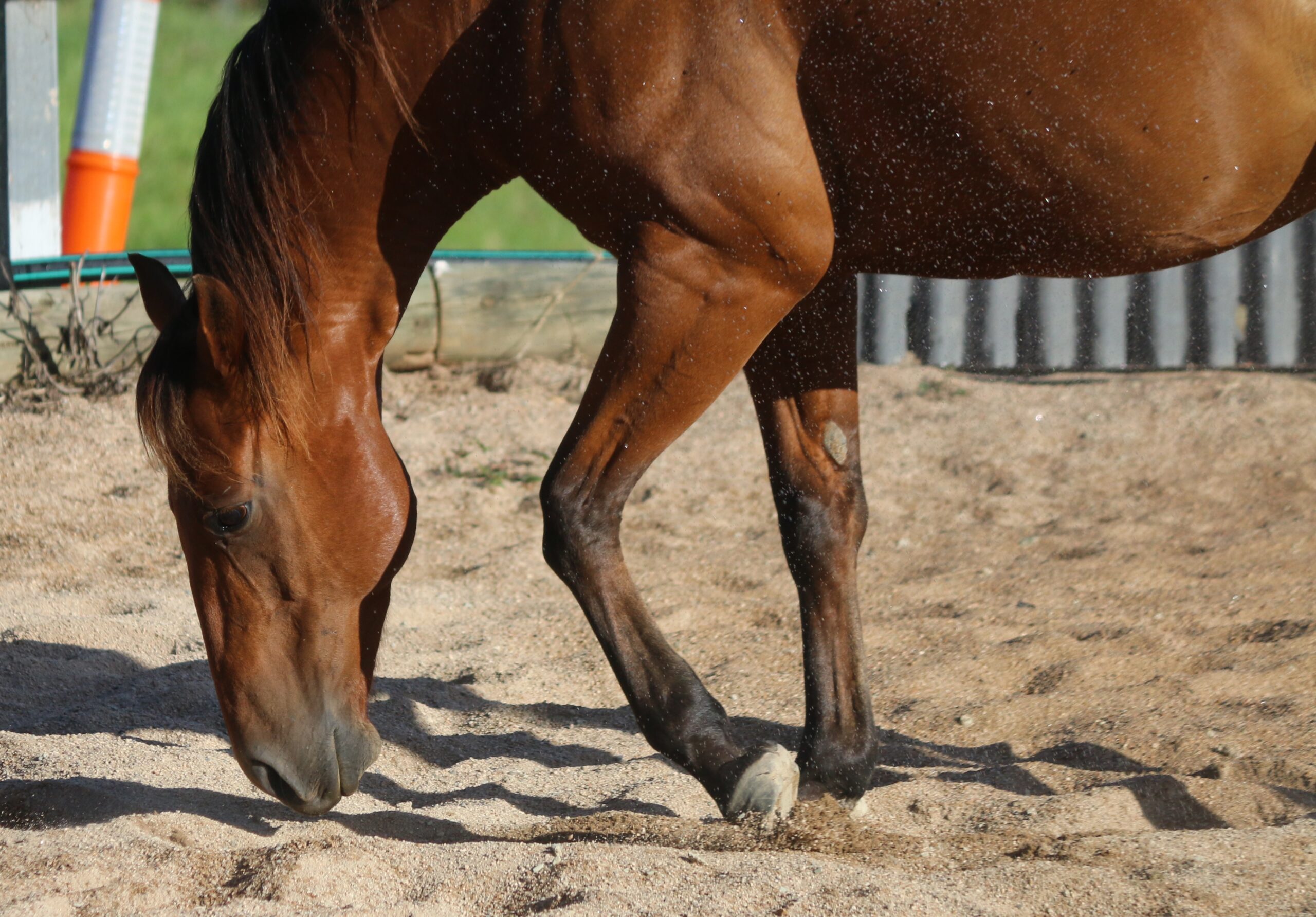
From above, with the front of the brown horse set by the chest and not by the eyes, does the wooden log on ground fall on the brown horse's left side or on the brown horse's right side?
on the brown horse's right side

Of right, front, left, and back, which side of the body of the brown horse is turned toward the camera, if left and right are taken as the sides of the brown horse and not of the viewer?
left

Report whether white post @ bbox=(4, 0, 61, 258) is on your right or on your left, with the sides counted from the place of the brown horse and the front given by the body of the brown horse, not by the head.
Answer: on your right
